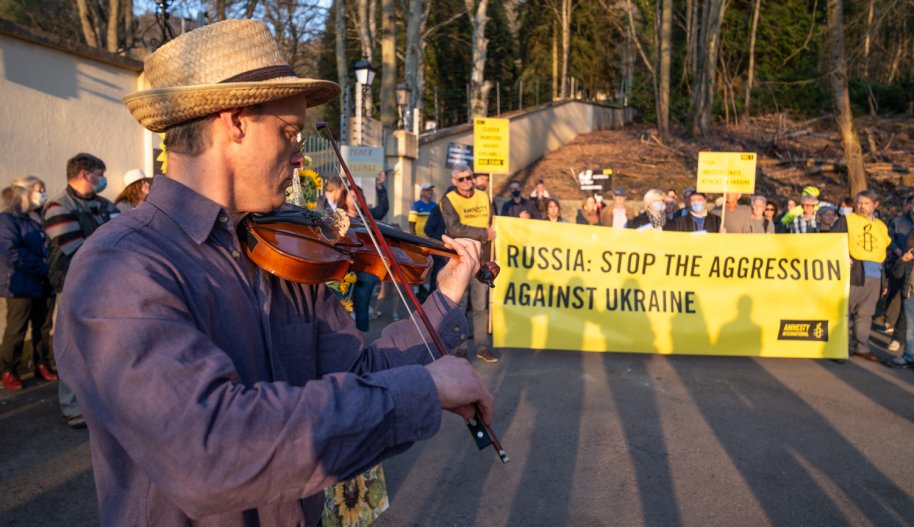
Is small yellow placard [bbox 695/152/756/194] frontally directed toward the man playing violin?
yes

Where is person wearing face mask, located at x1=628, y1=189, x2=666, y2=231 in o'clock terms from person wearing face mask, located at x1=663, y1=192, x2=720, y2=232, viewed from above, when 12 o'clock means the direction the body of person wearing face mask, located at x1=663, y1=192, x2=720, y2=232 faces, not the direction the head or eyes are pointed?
person wearing face mask, located at x1=628, y1=189, x2=666, y2=231 is roughly at 2 o'clock from person wearing face mask, located at x1=663, y1=192, x2=720, y2=232.

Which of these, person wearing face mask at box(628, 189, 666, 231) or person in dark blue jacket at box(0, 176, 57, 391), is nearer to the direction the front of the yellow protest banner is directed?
the person in dark blue jacket

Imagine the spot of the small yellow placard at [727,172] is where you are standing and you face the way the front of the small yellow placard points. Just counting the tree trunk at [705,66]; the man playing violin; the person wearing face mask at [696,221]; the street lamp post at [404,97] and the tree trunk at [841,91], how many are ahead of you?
2

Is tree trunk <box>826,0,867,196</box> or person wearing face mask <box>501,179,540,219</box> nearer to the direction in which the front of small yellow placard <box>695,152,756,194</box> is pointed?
the person wearing face mask

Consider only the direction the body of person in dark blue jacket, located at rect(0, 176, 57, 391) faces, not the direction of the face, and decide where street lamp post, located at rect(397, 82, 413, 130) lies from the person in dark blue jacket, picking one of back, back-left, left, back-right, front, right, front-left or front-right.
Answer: left

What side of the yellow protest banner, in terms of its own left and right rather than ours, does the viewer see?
front

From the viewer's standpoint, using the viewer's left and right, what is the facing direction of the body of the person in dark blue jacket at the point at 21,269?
facing the viewer and to the right of the viewer

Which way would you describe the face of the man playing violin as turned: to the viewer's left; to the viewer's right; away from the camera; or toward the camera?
to the viewer's right

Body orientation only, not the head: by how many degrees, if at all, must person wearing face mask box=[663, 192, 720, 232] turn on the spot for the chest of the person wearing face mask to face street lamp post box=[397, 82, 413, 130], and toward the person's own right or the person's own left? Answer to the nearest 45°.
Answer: approximately 135° to the person's own right

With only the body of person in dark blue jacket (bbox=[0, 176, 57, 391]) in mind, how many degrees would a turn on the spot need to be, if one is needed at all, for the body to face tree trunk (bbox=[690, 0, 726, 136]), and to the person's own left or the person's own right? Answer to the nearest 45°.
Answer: approximately 90° to the person's own left

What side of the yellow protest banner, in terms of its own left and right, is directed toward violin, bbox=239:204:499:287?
front

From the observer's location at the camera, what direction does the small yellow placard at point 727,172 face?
facing the viewer
